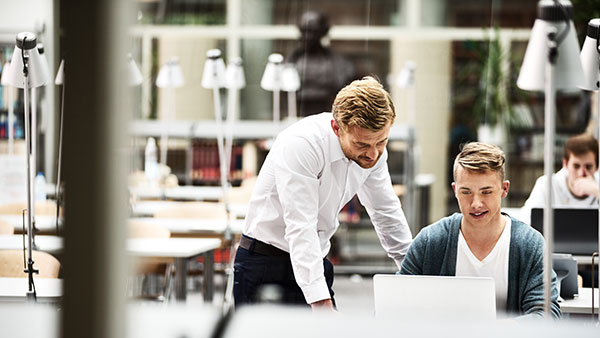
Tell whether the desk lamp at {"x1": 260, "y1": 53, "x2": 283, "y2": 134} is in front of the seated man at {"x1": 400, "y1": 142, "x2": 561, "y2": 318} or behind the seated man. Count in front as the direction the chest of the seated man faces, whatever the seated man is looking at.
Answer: behind

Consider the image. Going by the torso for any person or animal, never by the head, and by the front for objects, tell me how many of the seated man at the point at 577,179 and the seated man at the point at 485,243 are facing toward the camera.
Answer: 2

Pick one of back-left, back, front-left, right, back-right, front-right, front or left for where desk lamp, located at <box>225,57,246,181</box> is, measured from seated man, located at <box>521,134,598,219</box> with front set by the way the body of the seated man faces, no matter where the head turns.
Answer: back-right

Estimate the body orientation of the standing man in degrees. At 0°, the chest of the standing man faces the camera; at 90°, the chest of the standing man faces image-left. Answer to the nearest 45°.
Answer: approximately 315°

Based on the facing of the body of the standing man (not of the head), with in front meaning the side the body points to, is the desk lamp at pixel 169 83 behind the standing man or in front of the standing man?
behind

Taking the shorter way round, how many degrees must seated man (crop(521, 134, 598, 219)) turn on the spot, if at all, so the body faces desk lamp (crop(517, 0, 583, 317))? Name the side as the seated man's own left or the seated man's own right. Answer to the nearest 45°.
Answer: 0° — they already face it

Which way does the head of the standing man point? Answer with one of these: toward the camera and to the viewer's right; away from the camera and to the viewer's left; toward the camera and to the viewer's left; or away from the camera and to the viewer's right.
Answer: toward the camera and to the viewer's right

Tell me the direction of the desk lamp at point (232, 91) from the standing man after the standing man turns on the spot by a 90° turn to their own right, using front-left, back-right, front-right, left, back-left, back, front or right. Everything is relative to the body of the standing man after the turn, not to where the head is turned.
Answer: back-right
